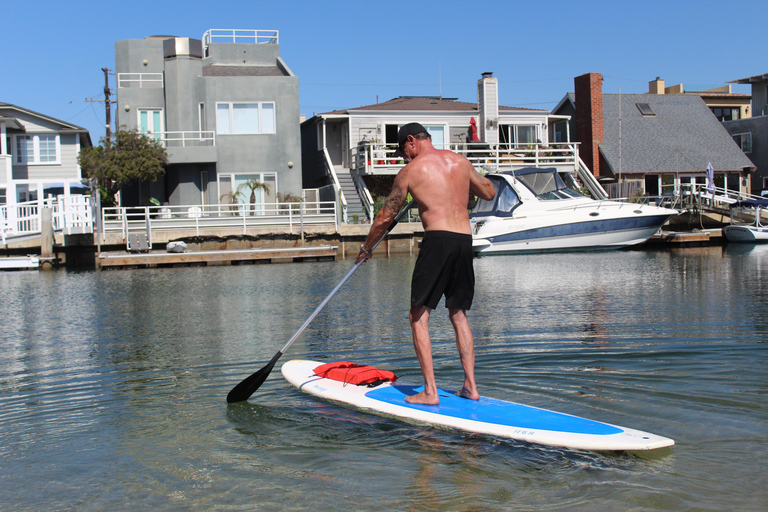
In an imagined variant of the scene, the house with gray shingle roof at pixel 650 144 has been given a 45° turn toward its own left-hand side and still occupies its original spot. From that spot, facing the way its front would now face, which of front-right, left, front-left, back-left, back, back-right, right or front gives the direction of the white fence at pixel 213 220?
right

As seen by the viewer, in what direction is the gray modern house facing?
toward the camera

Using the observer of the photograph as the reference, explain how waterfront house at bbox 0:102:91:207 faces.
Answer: facing the viewer

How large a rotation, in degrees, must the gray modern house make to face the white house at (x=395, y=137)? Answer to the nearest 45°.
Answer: approximately 90° to its left

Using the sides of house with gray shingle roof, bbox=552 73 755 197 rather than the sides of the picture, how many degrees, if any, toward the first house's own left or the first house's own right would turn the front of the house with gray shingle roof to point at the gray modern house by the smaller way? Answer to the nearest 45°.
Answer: approximately 45° to the first house's own right

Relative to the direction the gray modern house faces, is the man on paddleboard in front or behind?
in front

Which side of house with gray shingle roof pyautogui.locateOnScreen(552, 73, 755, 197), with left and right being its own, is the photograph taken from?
front

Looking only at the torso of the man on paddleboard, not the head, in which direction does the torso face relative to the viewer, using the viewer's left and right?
facing away from the viewer and to the left of the viewer

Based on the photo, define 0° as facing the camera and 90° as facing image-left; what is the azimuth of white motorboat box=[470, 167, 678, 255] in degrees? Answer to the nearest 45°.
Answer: approximately 270°

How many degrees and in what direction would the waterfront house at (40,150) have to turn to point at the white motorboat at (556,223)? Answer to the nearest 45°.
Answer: approximately 45° to its left

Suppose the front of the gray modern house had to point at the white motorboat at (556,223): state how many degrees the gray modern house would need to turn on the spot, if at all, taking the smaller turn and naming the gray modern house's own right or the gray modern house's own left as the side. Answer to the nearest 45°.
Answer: approximately 45° to the gray modern house's own left

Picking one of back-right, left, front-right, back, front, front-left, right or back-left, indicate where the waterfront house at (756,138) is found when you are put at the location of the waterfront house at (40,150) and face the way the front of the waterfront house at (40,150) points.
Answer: left

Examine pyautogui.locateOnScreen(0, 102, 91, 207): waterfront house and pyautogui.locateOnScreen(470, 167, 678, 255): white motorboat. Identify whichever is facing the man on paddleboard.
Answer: the waterfront house

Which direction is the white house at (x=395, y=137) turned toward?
toward the camera

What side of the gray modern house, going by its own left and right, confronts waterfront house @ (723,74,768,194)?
left
